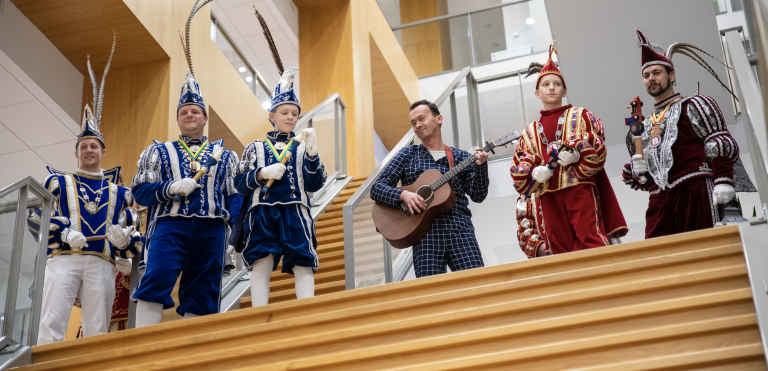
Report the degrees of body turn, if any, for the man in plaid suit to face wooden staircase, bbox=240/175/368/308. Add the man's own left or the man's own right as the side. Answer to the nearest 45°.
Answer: approximately 135° to the man's own right

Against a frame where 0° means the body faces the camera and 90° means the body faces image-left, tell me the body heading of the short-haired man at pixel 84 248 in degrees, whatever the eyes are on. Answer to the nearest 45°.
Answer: approximately 0°

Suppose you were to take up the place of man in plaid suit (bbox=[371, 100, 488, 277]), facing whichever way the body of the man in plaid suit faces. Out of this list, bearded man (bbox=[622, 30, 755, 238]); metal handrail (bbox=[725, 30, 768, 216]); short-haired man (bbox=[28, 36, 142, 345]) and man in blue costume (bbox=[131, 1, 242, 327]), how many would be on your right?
2

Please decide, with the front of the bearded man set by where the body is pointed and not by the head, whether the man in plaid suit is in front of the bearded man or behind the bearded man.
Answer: in front

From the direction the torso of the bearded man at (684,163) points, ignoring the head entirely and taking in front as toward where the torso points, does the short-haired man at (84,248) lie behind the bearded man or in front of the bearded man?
in front

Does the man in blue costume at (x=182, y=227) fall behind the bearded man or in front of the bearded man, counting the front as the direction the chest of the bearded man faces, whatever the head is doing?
in front

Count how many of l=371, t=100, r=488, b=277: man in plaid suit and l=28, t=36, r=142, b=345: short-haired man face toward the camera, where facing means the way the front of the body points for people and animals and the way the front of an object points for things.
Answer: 2

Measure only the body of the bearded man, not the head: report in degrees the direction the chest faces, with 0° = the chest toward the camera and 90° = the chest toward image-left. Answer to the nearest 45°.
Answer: approximately 45°

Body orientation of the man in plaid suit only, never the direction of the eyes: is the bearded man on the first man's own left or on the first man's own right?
on the first man's own left
